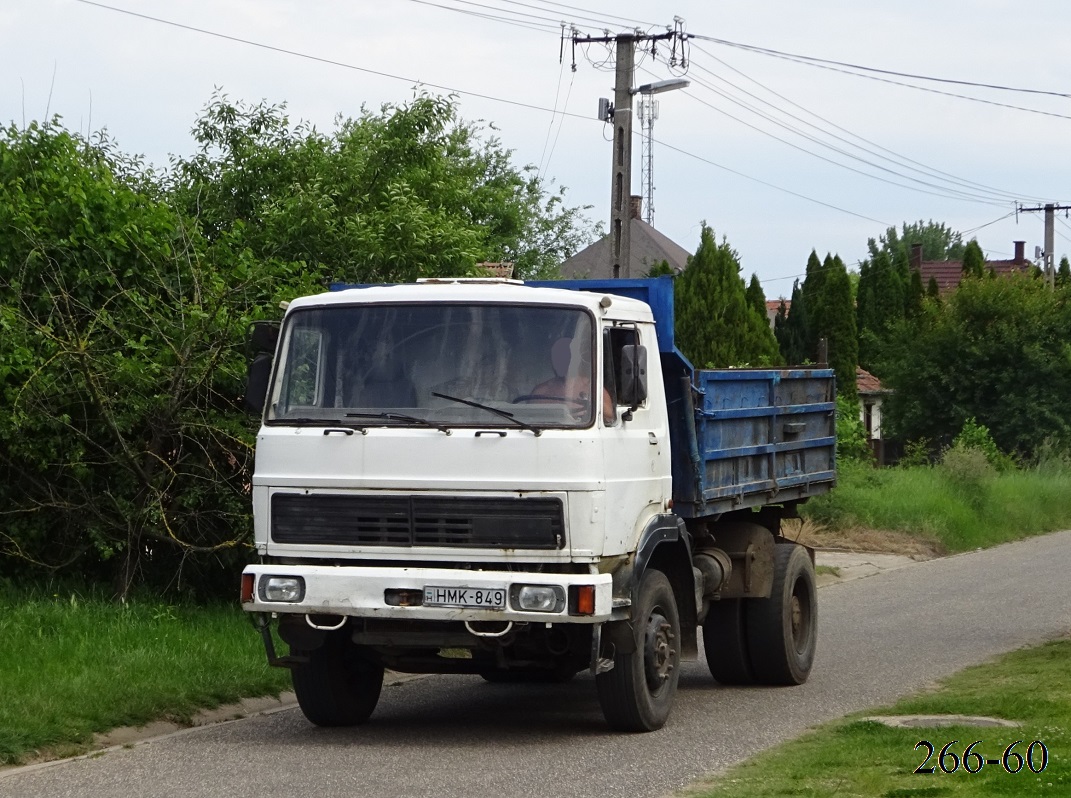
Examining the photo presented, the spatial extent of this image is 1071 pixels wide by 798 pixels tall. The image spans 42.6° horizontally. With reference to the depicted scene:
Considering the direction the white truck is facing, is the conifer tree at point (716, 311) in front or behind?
behind

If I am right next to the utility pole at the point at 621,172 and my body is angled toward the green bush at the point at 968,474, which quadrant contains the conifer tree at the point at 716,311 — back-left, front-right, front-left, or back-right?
front-left

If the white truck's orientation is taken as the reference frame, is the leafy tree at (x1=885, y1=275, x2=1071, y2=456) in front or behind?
behind

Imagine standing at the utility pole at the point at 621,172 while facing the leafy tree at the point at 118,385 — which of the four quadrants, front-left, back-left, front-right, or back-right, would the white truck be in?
front-left

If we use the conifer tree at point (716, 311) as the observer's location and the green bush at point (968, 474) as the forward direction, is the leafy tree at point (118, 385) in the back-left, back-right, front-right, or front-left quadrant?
front-right

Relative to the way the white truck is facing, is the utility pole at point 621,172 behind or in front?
behind

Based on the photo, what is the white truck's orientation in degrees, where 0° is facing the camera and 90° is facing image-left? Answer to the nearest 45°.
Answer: approximately 45°
